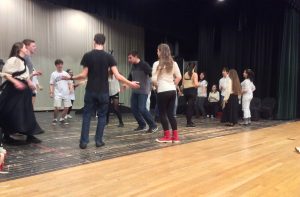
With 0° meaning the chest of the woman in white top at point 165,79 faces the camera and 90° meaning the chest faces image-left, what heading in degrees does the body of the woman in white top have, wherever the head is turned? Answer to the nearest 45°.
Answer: approximately 135°

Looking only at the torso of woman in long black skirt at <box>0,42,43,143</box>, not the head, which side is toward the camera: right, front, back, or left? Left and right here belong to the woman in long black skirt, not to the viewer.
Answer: right

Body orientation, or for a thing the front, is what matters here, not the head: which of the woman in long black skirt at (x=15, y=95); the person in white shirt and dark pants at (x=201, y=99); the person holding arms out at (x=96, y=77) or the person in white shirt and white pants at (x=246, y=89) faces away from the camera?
the person holding arms out

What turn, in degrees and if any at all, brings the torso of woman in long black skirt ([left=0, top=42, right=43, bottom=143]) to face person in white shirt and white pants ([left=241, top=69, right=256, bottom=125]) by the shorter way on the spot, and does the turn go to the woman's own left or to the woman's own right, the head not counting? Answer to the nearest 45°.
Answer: approximately 45° to the woman's own left

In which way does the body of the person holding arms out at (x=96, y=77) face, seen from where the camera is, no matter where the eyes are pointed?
away from the camera

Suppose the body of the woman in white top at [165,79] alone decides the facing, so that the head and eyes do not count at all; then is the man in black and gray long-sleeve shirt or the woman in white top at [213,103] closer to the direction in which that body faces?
the man in black and gray long-sleeve shirt

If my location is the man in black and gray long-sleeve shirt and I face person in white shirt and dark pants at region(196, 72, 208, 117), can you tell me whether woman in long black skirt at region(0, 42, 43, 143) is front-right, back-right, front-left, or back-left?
back-left

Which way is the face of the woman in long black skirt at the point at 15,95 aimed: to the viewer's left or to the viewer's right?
to the viewer's right

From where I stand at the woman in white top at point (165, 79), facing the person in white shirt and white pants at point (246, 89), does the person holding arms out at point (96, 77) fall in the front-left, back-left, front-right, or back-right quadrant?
back-left

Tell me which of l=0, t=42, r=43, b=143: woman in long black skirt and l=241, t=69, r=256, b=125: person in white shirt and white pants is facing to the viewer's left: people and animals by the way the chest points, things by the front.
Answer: the person in white shirt and white pants

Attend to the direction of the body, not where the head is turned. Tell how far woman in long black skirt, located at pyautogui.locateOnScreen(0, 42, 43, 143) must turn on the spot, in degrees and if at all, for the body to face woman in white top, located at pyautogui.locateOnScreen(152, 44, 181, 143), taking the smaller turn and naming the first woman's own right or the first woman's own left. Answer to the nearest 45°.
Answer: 0° — they already face them

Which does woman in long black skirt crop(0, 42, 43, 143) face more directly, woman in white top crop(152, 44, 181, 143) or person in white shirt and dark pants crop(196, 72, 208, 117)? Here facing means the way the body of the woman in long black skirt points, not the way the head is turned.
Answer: the woman in white top
